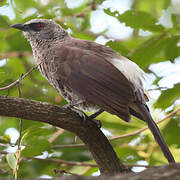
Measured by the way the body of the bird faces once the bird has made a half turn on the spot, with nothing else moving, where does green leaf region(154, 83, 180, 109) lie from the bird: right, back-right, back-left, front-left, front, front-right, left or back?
front

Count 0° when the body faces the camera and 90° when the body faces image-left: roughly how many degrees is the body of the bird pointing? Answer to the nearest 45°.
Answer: approximately 90°

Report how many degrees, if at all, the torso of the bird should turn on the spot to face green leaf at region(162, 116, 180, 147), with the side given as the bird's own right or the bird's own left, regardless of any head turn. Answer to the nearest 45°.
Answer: approximately 135° to the bird's own right

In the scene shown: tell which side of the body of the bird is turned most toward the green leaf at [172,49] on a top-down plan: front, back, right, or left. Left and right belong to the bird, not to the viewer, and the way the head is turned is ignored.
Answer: back

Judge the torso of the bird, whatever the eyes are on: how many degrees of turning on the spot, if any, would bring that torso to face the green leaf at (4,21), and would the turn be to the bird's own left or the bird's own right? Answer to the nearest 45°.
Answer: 0° — it already faces it
